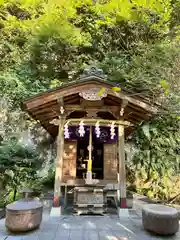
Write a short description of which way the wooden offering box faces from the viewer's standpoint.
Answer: facing the viewer

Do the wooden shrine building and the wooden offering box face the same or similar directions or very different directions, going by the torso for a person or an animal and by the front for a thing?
same or similar directions

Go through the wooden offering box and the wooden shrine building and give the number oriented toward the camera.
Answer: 2

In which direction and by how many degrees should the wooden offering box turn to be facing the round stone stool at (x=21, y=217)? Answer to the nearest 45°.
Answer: approximately 45° to its right
